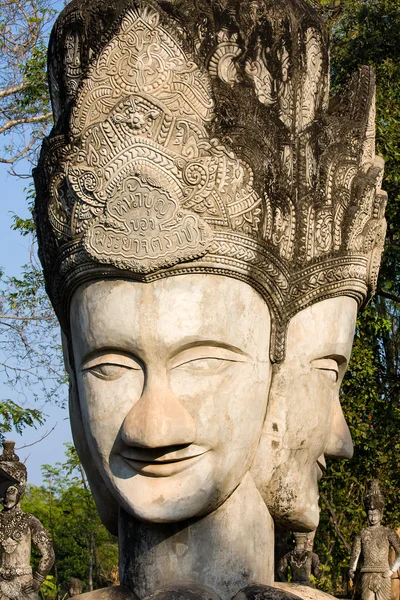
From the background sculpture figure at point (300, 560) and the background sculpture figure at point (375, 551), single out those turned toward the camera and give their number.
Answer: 2

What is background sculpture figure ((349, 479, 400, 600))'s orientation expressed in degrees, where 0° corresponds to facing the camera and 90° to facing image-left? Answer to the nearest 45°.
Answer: approximately 0°

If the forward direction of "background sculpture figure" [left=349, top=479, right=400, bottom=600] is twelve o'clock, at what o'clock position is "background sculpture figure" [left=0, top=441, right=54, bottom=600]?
"background sculpture figure" [left=0, top=441, right=54, bottom=600] is roughly at 2 o'clock from "background sculpture figure" [left=349, top=479, right=400, bottom=600].

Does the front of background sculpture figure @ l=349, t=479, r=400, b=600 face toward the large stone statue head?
yes
